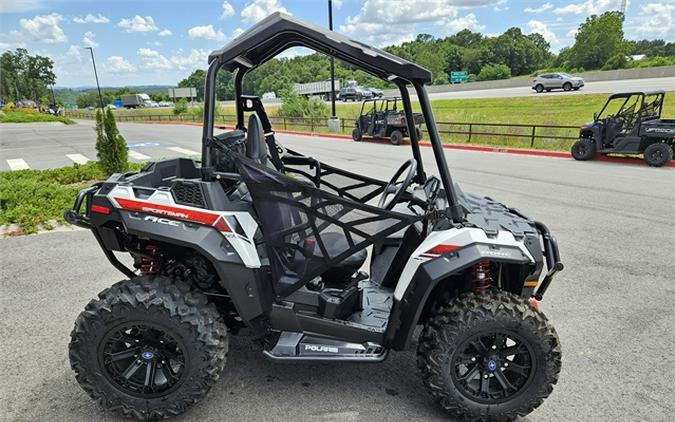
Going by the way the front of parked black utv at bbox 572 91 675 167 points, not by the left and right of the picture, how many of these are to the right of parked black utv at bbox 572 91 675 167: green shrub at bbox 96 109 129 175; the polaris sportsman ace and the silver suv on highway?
1

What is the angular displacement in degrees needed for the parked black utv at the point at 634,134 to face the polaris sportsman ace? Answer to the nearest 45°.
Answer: approximately 90° to its left

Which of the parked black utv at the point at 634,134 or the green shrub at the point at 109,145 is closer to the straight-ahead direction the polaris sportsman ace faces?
the parked black utv

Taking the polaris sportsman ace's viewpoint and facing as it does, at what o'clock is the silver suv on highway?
The silver suv on highway is roughly at 10 o'clock from the polaris sportsman ace.

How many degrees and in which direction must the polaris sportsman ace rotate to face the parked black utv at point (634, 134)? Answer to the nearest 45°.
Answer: approximately 45° to its left

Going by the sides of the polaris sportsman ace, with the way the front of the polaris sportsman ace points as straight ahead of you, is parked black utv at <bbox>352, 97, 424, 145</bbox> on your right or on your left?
on your left

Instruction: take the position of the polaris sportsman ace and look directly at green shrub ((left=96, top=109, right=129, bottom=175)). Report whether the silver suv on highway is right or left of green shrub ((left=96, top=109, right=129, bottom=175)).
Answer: right

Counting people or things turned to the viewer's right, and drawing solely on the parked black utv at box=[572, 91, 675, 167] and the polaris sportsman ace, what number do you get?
1

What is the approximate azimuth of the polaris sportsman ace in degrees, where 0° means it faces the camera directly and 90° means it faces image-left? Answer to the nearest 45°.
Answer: approximately 270°

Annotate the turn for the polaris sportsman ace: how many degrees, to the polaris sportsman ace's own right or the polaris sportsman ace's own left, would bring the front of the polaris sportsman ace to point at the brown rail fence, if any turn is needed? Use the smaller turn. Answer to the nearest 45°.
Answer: approximately 45° to the polaris sportsman ace's own left
